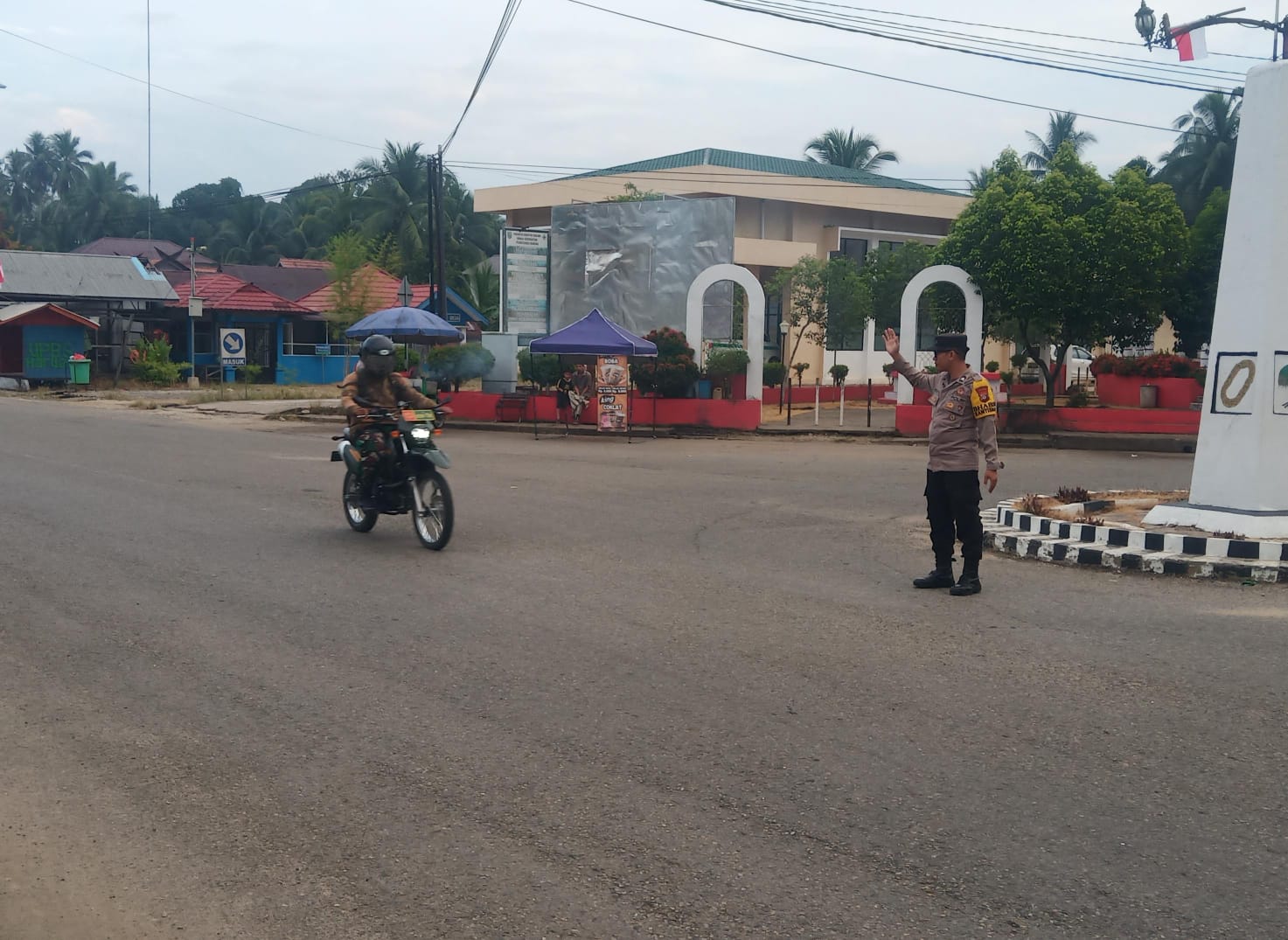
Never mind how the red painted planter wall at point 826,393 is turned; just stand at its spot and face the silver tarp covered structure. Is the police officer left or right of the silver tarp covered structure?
left

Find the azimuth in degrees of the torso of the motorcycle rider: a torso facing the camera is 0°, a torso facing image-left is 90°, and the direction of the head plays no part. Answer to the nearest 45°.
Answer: approximately 315°

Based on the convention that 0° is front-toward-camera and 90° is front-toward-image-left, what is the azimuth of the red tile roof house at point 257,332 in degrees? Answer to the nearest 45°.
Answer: approximately 0°

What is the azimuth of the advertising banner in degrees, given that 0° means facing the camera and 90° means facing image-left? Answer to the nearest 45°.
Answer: approximately 0°

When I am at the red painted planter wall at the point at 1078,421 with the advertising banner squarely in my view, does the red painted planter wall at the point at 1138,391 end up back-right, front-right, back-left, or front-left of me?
back-right

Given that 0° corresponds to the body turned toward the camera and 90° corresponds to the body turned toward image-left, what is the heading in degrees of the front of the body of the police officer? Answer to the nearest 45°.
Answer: approximately 45°

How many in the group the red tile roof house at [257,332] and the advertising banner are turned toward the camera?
2

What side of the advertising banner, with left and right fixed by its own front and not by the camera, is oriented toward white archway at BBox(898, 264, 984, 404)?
left
